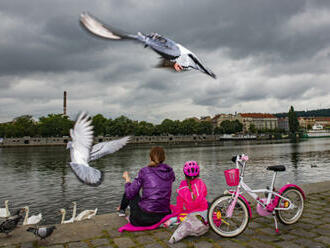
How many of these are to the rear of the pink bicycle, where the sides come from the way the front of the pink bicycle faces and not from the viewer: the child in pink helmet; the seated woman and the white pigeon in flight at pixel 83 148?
0

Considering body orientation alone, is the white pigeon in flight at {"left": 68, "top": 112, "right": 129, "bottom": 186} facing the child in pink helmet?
no

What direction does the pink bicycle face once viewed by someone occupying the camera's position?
facing the viewer and to the left of the viewer

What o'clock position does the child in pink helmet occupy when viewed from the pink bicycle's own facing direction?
The child in pink helmet is roughly at 1 o'clock from the pink bicycle.

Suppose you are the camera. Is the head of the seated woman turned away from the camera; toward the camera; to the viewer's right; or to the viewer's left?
away from the camera

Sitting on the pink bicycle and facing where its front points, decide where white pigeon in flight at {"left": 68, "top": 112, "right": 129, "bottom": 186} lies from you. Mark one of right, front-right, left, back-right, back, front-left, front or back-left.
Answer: front

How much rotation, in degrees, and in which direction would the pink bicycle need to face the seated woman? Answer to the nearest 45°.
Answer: approximately 45° to its right

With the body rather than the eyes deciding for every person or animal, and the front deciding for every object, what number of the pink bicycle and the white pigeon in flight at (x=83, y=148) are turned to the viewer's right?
0

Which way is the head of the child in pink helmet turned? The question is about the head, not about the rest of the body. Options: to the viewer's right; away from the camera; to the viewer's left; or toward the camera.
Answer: away from the camera
